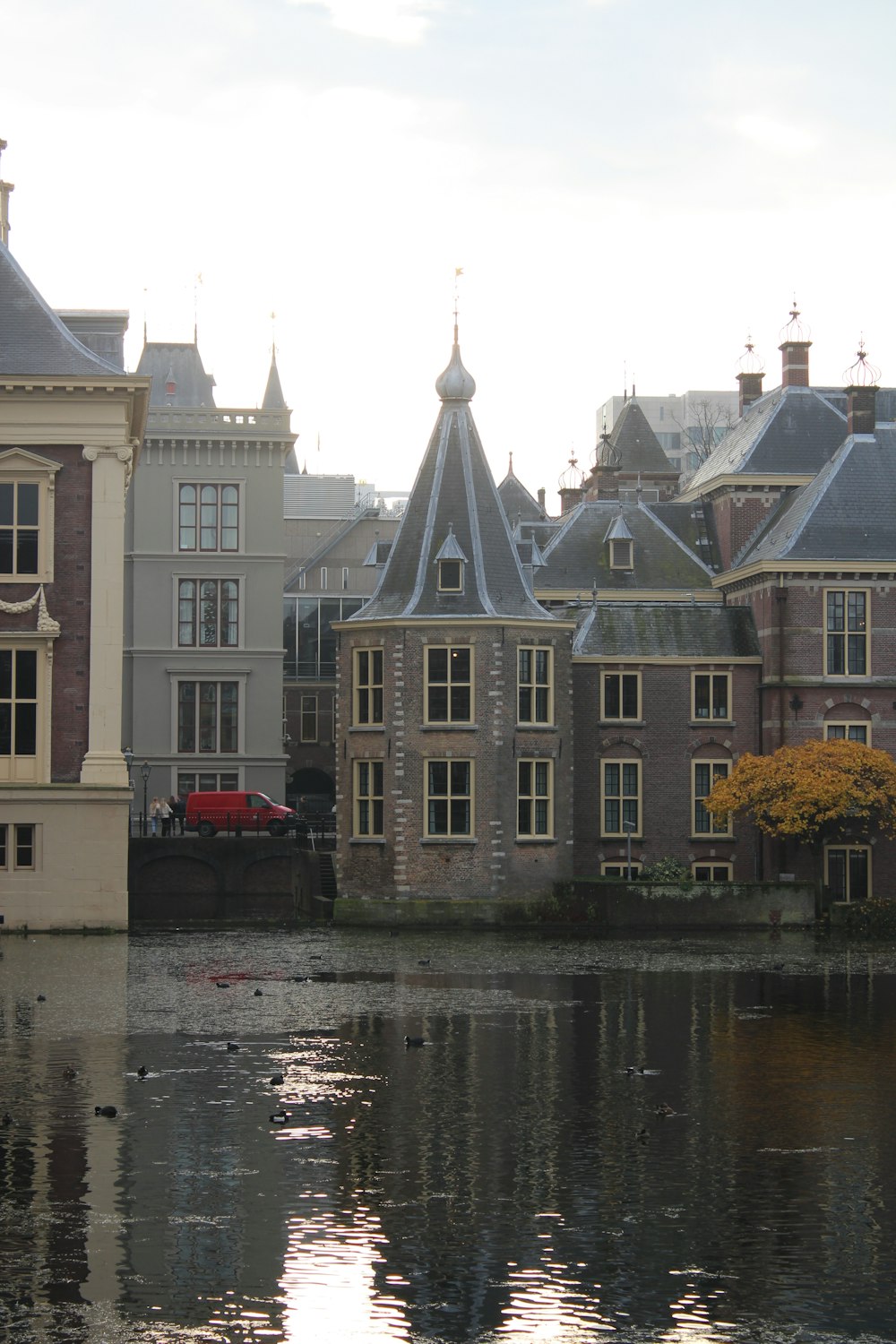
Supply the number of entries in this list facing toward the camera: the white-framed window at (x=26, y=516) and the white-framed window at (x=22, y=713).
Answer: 2

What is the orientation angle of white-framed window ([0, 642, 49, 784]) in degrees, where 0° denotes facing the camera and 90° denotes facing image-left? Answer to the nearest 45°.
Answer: approximately 0°

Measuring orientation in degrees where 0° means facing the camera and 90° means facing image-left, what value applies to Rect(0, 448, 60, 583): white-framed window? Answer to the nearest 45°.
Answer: approximately 0°
